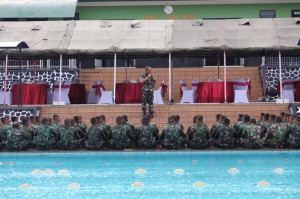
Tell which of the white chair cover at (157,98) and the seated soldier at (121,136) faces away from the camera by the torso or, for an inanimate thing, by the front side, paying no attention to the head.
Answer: the seated soldier

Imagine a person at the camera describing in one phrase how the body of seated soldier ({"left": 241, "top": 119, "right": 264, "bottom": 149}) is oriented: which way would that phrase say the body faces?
away from the camera

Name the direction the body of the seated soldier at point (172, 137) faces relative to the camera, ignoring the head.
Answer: away from the camera

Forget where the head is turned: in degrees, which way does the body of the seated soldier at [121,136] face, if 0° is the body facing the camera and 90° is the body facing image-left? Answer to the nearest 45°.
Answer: approximately 180°

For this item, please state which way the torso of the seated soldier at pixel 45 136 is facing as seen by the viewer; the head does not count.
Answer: away from the camera

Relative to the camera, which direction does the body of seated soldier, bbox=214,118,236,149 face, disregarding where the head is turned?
away from the camera

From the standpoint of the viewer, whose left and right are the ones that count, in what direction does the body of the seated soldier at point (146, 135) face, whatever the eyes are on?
facing away from the viewer

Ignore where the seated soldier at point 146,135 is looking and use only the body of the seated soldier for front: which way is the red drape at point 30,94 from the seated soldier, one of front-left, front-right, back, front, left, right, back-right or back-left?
front-left
